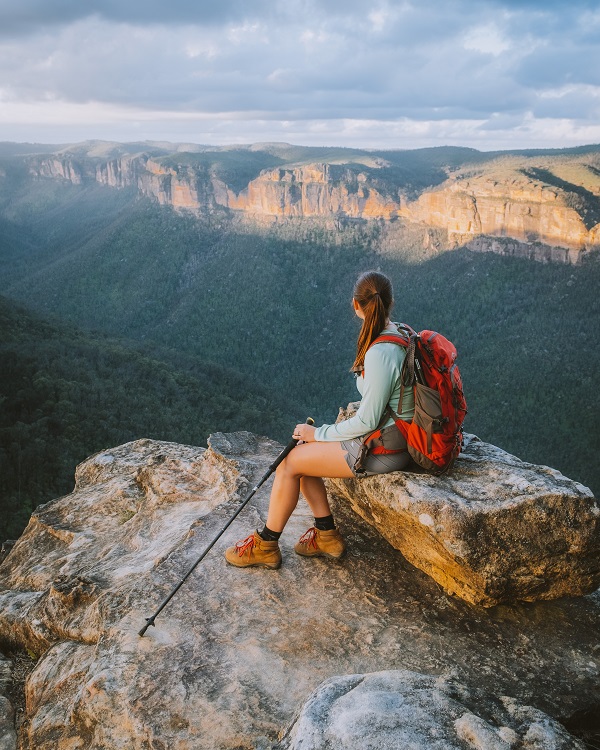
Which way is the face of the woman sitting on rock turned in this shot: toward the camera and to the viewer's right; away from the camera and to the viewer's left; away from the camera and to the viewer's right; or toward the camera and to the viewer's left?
away from the camera and to the viewer's left

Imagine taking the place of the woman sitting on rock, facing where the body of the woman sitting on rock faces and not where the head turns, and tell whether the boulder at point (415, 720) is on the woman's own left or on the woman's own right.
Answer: on the woman's own left

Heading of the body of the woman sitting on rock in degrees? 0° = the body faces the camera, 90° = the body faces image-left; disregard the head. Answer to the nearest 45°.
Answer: approximately 90°

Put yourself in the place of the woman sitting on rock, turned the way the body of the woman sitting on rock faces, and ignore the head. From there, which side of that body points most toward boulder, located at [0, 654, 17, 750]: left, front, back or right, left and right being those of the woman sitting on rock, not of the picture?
front

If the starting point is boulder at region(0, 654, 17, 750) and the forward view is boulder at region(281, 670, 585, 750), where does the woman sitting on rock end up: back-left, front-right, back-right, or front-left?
front-left
